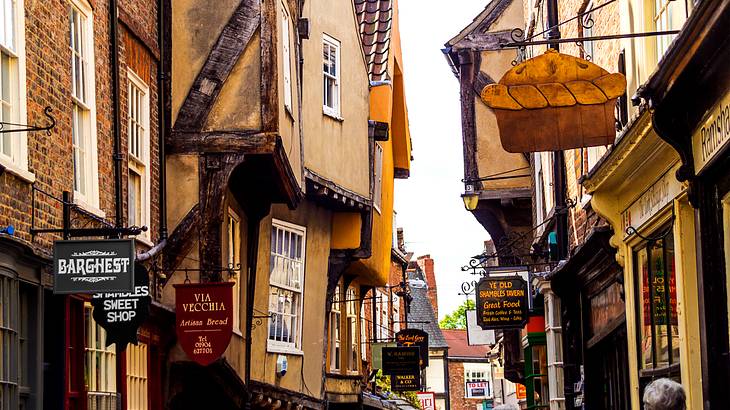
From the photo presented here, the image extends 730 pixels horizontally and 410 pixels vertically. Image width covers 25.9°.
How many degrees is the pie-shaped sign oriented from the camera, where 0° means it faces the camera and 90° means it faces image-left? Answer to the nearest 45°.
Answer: approximately 0°

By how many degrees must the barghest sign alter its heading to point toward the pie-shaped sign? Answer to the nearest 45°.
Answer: approximately 90° to its left

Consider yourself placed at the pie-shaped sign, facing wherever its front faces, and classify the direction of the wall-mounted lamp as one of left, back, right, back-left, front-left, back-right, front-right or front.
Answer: back

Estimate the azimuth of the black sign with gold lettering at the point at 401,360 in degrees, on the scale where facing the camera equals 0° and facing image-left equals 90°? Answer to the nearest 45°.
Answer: approximately 0°

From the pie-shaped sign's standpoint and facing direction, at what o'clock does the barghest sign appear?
The barghest sign is roughly at 2 o'clock from the pie-shaped sign.

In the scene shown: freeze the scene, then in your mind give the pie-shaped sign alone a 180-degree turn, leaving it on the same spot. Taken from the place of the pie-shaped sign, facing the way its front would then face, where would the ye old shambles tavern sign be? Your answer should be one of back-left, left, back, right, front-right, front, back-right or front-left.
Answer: front

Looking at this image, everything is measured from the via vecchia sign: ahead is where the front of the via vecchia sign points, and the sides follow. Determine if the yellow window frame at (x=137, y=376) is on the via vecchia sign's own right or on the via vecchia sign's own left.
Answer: on the via vecchia sign's own right

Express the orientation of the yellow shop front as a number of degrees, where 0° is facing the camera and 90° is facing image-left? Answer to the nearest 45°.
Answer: approximately 45°

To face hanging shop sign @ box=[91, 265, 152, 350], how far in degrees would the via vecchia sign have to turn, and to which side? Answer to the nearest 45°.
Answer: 0° — it already faces it
